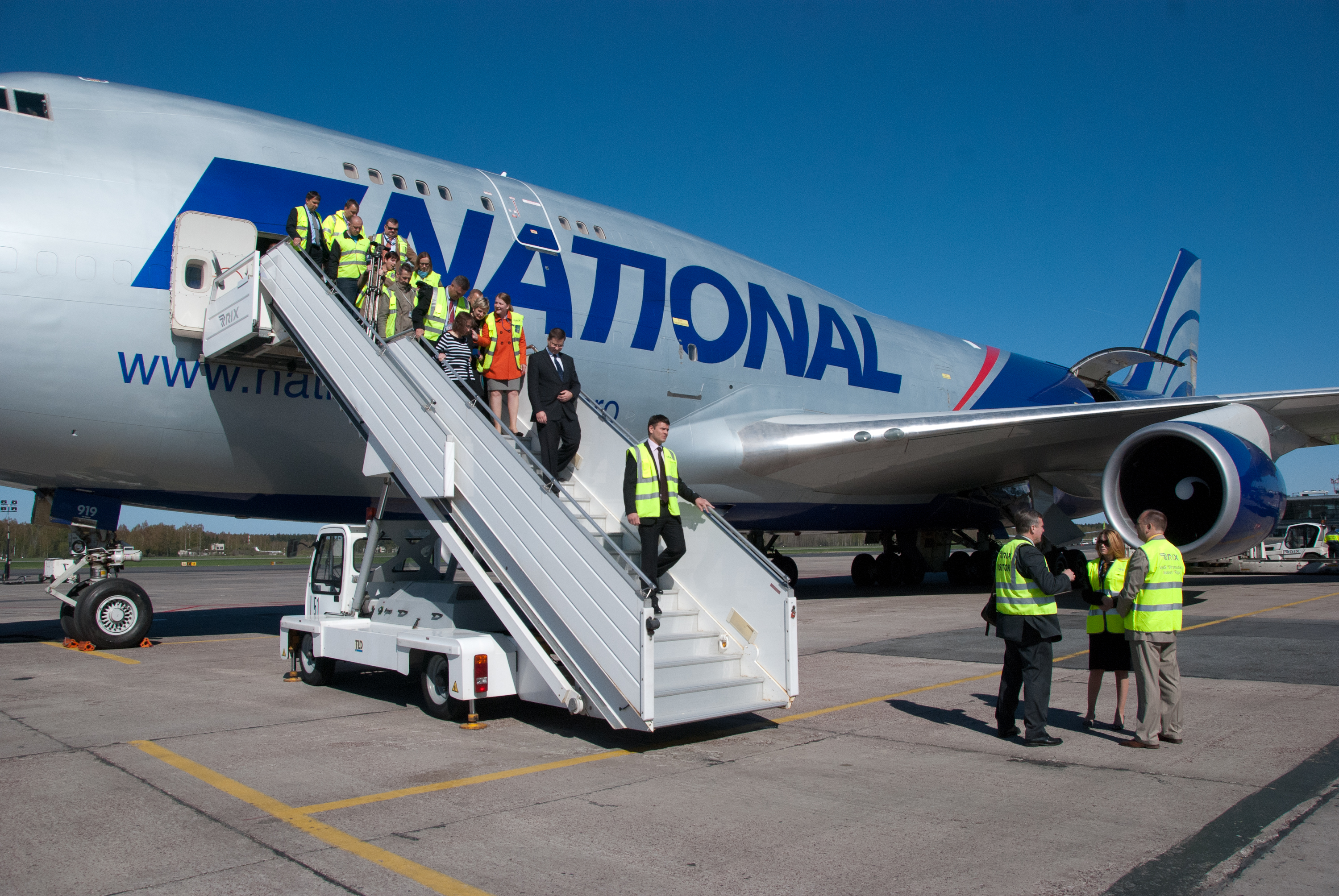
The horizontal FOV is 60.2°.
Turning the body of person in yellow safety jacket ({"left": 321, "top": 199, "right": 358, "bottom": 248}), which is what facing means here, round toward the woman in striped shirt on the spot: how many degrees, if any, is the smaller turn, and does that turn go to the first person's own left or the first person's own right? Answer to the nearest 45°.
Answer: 0° — they already face them

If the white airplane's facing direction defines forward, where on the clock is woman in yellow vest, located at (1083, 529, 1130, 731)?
The woman in yellow vest is roughly at 9 o'clock from the white airplane.

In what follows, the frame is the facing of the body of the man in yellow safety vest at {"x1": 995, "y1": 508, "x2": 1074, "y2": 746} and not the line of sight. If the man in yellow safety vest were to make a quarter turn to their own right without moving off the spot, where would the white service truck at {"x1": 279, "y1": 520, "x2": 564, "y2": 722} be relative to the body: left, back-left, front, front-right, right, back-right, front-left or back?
back-right

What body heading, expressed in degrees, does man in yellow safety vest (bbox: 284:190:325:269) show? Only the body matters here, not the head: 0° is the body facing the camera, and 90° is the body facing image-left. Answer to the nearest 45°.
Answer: approximately 315°

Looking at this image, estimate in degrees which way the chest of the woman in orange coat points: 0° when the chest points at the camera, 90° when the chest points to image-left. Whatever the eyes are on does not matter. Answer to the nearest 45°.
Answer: approximately 0°

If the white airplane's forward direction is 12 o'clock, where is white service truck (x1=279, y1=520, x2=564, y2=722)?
The white service truck is roughly at 11 o'clock from the white airplane.

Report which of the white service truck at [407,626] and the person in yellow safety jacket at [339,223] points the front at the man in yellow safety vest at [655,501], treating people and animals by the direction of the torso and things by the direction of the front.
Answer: the person in yellow safety jacket at [339,223]

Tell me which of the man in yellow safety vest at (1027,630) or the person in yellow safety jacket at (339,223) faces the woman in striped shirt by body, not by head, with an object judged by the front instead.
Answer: the person in yellow safety jacket at (339,223)
